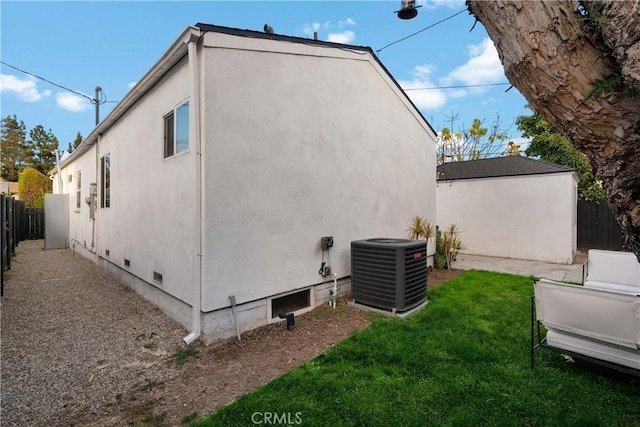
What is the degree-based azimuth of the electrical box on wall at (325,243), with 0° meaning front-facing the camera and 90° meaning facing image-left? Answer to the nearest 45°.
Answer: approximately 315°

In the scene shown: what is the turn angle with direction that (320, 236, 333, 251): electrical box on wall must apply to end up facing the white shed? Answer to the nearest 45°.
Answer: approximately 90° to its left

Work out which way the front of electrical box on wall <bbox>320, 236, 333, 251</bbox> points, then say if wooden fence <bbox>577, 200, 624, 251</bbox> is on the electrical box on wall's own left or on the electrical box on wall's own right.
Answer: on the electrical box on wall's own left

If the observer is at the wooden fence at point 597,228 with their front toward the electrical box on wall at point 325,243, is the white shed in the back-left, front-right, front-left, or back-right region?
front-right

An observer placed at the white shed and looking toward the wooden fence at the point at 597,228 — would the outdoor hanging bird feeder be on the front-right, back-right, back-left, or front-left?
back-right
